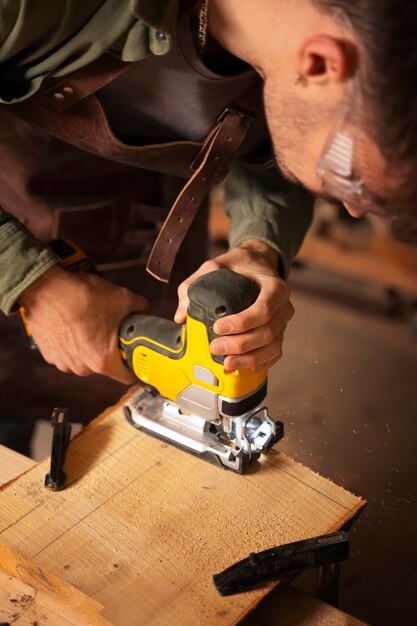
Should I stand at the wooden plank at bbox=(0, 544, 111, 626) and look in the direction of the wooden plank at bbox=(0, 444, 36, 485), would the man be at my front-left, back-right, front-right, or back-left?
front-right

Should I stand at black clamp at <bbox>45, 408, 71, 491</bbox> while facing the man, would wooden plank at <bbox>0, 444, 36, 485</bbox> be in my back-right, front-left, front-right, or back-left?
back-left

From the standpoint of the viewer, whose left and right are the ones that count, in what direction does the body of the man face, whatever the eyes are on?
facing the viewer and to the right of the viewer

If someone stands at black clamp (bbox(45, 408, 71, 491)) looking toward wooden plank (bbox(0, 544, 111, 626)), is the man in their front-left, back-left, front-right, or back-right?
back-left
